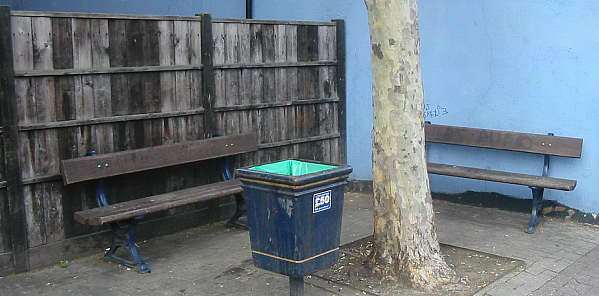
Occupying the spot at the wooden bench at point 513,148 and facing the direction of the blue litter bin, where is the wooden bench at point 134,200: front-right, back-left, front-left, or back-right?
front-right

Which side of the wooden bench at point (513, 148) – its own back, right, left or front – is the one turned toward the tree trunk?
front

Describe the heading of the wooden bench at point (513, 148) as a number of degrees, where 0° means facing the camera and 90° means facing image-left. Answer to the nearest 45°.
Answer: approximately 45°

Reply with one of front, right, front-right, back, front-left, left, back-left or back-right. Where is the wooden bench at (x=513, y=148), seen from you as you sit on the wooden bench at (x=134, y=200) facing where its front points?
front-left

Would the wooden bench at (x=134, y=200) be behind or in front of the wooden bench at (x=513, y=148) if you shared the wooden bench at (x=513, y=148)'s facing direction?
in front

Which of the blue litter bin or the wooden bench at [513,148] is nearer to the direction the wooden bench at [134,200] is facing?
the blue litter bin

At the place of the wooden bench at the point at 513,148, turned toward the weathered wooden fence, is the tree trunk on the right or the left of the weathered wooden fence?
left

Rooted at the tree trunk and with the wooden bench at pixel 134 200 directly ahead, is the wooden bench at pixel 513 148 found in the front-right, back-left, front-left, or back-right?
back-right

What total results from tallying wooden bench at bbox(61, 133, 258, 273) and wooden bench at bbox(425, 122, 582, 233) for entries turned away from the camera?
0
